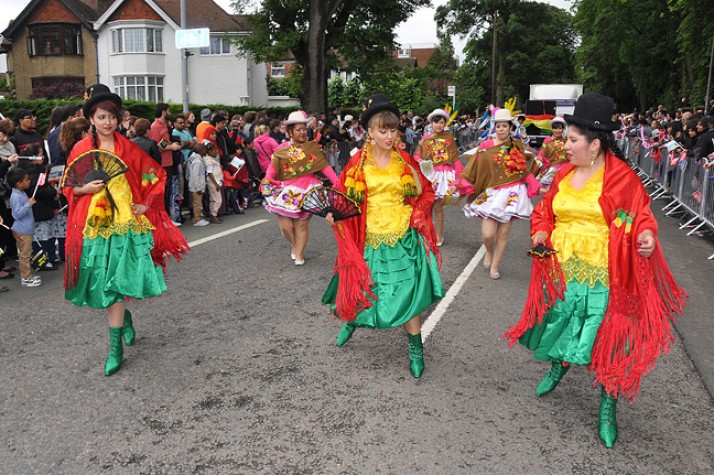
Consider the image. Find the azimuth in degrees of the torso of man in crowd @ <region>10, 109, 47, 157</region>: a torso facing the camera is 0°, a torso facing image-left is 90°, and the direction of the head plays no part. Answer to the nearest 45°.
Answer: approximately 315°

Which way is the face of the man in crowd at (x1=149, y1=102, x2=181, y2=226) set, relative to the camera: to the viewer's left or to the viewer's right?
to the viewer's right

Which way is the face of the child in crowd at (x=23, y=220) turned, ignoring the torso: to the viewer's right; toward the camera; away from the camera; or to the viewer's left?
to the viewer's right

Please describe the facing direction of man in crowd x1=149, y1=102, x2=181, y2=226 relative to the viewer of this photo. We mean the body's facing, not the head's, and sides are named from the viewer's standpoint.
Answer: facing to the right of the viewer

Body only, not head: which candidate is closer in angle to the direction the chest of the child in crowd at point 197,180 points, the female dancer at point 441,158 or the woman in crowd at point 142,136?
the female dancer

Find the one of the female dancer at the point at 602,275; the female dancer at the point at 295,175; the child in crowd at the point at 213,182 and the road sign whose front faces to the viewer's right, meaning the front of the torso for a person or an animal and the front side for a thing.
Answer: the child in crowd

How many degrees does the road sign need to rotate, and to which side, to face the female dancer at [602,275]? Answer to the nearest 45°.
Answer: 0° — it already faces them
